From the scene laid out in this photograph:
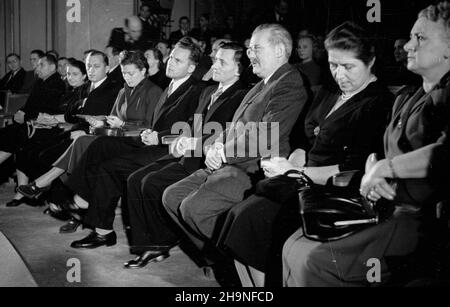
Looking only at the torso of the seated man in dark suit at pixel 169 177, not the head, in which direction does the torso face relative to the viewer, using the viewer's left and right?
facing the viewer and to the left of the viewer

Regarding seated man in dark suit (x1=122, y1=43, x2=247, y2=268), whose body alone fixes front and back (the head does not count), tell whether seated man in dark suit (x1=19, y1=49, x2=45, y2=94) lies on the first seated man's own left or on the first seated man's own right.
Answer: on the first seated man's own right

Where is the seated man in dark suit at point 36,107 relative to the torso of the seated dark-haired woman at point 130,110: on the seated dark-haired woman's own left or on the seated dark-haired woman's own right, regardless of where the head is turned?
on the seated dark-haired woman's own right

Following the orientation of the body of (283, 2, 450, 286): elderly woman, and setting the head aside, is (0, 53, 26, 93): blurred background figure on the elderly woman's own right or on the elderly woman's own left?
on the elderly woman's own right

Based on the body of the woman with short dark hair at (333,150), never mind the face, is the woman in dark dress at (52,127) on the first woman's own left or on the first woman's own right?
on the first woman's own right

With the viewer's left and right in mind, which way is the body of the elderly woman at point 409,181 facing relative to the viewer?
facing to the left of the viewer

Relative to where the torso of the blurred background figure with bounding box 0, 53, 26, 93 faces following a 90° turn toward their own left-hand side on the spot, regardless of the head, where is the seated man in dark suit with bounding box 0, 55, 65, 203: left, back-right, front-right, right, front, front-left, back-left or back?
front-right

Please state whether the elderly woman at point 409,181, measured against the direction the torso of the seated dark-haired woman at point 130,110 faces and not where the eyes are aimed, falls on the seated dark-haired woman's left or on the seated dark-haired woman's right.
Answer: on the seated dark-haired woman's left

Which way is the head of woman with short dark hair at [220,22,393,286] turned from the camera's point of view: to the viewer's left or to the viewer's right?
to the viewer's left

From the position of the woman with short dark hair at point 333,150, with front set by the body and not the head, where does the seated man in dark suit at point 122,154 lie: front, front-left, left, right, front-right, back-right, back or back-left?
right

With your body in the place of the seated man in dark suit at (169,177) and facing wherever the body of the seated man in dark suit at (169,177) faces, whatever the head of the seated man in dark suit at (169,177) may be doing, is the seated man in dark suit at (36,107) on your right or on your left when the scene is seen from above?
on your right

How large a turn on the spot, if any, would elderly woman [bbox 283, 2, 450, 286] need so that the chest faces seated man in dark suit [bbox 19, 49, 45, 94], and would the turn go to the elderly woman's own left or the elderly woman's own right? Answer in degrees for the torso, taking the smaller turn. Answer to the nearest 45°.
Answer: approximately 45° to the elderly woman's own right

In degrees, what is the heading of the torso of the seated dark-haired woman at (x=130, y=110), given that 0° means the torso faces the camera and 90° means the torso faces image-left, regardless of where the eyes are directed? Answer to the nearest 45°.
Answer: approximately 45°
